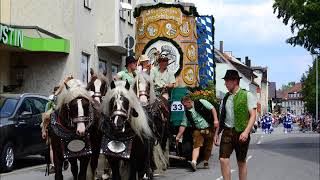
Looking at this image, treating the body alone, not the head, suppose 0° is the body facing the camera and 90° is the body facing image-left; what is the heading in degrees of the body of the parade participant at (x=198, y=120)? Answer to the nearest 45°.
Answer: approximately 45°

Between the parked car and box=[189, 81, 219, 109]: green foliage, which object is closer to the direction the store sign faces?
the green foliage

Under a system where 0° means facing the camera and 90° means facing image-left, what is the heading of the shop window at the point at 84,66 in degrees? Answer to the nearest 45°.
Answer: approximately 315°

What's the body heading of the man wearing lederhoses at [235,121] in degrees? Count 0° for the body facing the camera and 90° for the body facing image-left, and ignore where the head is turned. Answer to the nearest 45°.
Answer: approximately 45°

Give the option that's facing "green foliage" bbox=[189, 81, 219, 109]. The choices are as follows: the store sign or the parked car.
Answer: the store sign

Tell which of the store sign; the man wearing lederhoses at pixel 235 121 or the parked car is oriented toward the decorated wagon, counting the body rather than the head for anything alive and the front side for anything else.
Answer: the store sign

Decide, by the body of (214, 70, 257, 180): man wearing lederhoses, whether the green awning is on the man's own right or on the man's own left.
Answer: on the man's own right

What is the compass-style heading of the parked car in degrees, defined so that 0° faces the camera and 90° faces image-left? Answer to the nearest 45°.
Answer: approximately 45°

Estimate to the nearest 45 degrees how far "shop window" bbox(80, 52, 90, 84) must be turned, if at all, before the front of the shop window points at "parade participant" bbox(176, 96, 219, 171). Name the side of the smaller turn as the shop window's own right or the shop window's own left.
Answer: approximately 45° to the shop window's own right

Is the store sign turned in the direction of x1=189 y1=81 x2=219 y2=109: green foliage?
yes
